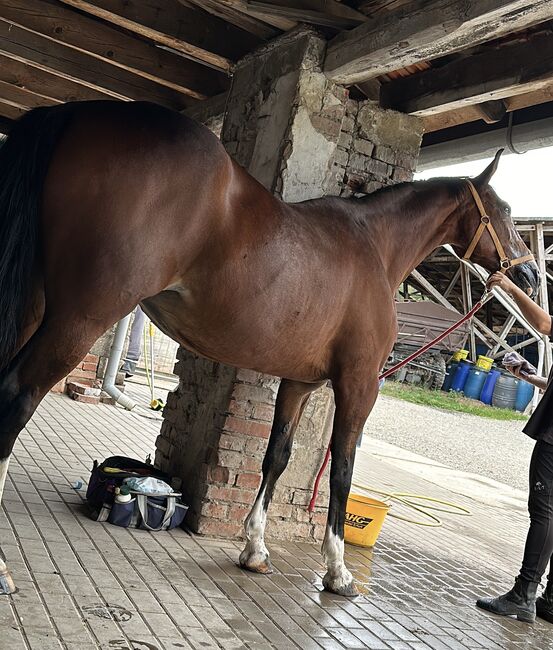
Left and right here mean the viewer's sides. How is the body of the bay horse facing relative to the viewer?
facing away from the viewer and to the right of the viewer

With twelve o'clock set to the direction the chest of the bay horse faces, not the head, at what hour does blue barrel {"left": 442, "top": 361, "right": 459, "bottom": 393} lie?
The blue barrel is roughly at 11 o'clock from the bay horse.

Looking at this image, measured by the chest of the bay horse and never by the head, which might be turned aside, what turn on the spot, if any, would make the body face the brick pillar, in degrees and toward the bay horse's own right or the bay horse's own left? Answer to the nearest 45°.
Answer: approximately 45° to the bay horse's own left

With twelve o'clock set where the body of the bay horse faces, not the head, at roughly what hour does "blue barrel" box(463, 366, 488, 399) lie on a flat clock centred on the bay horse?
The blue barrel is roughly at 11 o'clock from the bay horse.

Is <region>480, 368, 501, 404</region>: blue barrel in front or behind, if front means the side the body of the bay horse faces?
in front

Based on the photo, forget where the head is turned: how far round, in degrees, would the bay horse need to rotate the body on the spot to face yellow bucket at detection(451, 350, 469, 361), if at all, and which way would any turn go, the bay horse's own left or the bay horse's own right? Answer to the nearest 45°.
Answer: approximately 45° to the bay horse's own left

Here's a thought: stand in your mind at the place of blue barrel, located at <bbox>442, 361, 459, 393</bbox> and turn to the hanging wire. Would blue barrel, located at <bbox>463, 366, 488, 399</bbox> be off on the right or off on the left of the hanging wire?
left

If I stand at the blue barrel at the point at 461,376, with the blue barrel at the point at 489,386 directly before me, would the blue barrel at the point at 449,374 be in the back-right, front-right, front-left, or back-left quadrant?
back-left

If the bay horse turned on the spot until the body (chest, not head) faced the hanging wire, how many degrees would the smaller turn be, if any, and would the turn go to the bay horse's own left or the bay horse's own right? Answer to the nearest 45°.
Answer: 0° — it already faces it

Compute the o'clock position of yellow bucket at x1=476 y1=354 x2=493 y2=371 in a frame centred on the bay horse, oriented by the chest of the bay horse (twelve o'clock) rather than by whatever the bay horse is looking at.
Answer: The yellow bucket is roughly at 11 o'clock from the bay horse.

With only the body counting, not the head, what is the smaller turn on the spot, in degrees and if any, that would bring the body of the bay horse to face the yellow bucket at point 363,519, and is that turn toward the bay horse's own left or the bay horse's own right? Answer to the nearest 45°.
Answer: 0° — it already faces it
